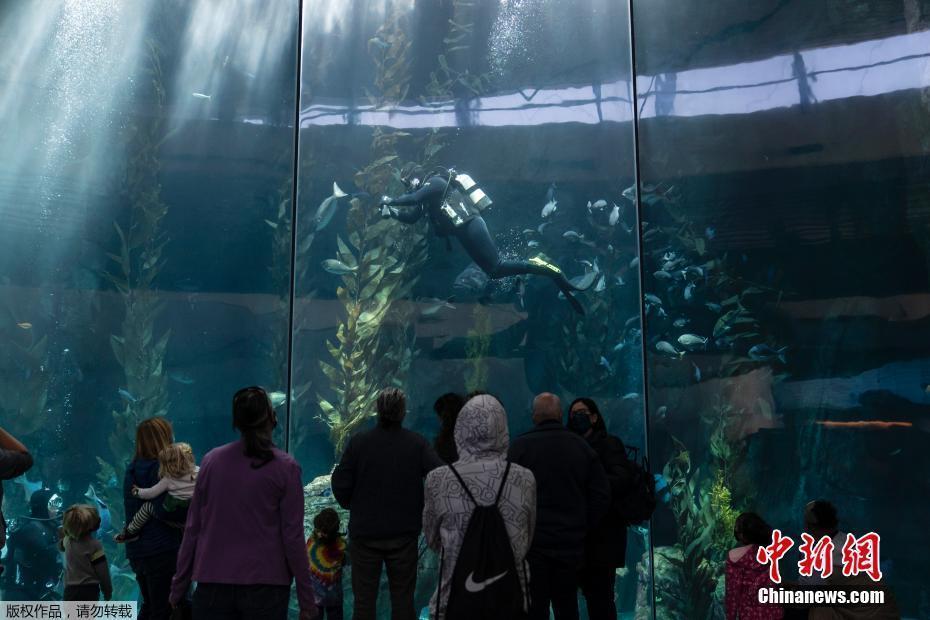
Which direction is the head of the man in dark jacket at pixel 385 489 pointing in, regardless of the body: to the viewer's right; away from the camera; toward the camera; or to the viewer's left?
away from the camera

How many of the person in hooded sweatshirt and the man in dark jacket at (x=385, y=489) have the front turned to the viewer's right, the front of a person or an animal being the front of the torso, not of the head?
0

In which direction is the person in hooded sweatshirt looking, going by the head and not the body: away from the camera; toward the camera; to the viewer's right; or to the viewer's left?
away from the camera

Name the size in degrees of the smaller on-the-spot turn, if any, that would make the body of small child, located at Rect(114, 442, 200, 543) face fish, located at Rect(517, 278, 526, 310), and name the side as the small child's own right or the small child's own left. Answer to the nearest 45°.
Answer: approximately 90° to the small child's own right

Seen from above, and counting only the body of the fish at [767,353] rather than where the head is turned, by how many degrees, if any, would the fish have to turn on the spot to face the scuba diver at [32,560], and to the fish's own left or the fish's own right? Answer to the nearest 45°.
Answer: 0° — it already faces them

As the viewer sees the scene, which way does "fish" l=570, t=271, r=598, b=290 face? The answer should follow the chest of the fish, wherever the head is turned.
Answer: to the viewer's left

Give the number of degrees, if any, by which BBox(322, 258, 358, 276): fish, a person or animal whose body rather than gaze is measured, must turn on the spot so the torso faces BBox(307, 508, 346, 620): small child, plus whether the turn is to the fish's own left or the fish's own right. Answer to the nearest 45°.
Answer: approximately 90° to the fish's own left

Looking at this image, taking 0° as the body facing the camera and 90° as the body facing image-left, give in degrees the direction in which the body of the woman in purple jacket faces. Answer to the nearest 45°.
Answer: approximately 180°

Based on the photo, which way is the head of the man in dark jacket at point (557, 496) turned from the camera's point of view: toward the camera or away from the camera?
away from the camera

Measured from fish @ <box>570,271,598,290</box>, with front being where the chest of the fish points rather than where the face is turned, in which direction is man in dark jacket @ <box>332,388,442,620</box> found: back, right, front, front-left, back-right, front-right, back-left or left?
left

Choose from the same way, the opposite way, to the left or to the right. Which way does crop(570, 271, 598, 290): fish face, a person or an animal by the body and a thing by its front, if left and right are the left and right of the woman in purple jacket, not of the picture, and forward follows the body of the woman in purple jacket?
to the left

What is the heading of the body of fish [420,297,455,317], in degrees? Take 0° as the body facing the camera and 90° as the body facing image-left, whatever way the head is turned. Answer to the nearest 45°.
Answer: approximately 90°

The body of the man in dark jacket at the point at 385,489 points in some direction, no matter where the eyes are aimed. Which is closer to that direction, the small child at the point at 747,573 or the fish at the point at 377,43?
the fish

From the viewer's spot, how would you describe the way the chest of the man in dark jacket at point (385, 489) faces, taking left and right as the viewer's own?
facing away from the viewer

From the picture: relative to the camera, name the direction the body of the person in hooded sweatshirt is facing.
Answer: away from the camera
